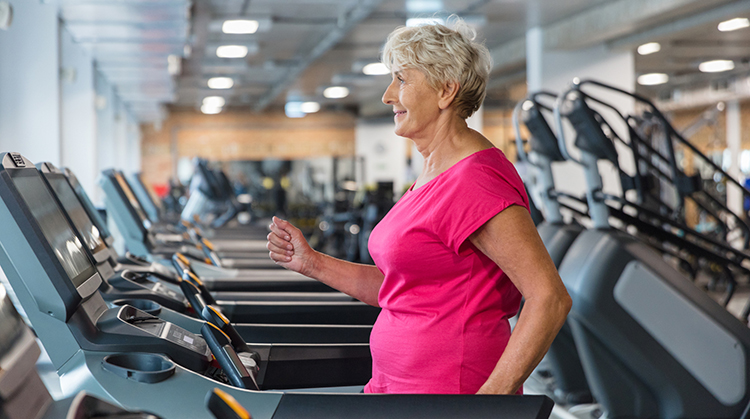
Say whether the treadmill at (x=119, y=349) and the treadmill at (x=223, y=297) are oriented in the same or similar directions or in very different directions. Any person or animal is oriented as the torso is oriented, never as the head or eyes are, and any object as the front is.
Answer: same or similar directions

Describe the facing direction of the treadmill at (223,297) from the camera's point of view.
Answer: facing to the left of the viewer

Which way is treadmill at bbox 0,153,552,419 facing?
to the viewer's left

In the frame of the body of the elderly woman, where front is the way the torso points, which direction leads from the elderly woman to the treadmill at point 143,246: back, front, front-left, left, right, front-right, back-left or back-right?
front-right

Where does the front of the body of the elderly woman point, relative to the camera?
to the viewer's left

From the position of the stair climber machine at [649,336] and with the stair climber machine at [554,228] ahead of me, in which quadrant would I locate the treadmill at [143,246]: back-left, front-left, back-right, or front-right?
front-left

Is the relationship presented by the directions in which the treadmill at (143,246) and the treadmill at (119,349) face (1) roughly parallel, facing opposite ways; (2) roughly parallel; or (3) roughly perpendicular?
roughly parallel

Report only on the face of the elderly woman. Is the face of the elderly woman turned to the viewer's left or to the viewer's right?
to the viewer's left

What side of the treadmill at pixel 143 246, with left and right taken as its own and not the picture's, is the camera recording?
left
